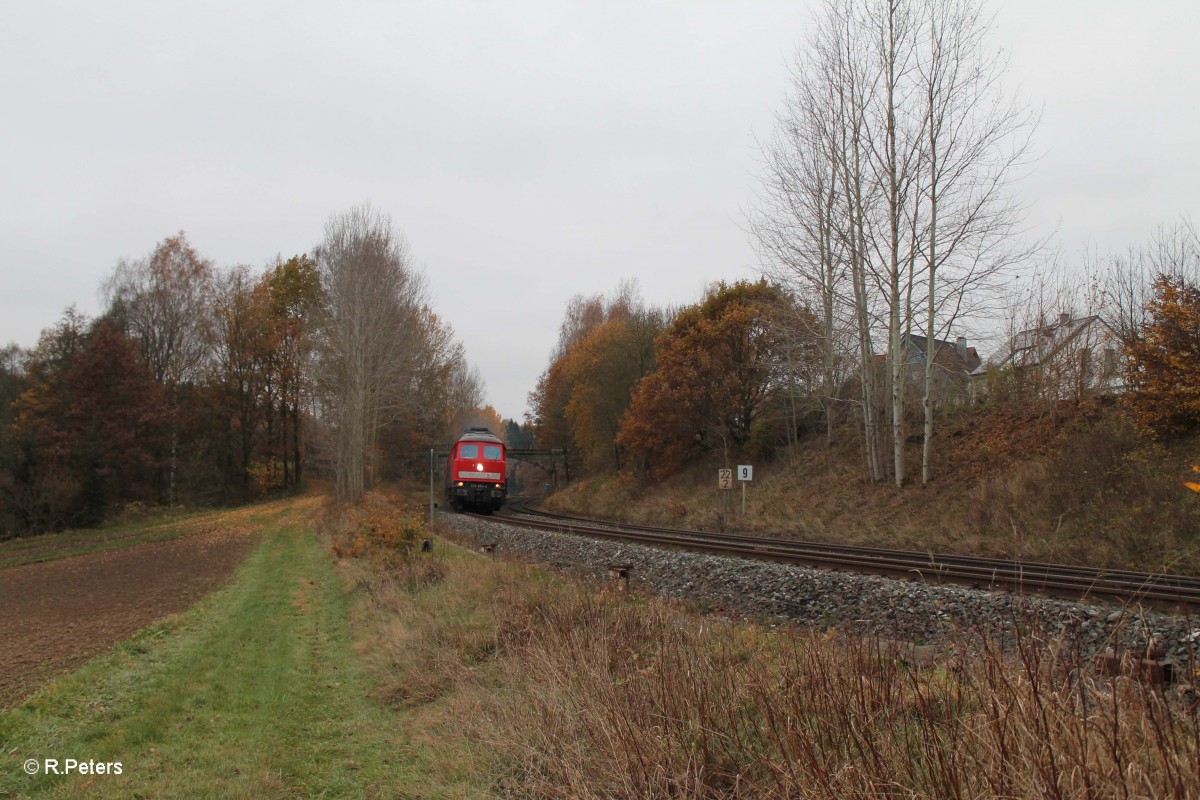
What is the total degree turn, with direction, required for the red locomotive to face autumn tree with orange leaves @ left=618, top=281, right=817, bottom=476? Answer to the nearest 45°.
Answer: approximately 45° to its left

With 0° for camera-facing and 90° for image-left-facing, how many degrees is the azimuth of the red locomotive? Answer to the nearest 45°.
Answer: approximately 0°
